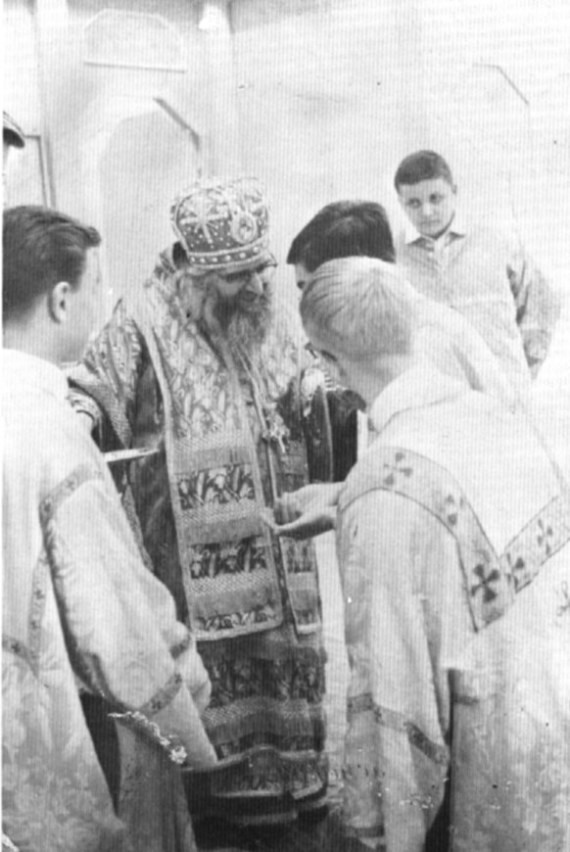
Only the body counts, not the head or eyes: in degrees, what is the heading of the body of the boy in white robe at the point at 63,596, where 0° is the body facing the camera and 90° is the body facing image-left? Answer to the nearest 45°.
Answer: approximately 225°

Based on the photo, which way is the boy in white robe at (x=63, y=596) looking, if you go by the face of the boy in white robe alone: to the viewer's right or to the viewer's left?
to the viewer's right
